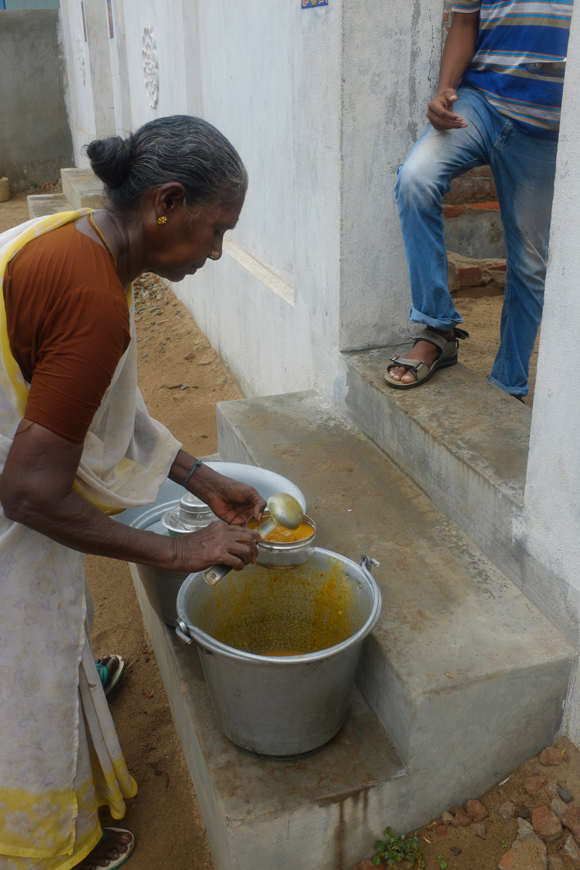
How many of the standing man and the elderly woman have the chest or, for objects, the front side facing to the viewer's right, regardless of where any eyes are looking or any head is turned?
1

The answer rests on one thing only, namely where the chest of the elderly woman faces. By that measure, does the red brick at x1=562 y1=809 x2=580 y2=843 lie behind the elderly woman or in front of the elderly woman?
in front

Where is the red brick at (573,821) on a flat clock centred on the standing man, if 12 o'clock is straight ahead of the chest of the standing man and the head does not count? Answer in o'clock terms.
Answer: The red brick is roughly at 10 o'clock from the standing man.

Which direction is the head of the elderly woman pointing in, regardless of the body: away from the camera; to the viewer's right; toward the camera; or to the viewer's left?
to the viewer's right

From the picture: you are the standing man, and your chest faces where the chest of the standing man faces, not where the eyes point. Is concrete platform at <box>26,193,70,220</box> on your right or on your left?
on your right

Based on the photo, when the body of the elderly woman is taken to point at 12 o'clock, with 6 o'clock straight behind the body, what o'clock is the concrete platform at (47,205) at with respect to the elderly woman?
The concrete platform is roughly at 9 o'clock from the elderly woman.

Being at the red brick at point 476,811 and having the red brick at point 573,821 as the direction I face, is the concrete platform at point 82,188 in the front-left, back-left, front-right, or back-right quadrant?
back-left

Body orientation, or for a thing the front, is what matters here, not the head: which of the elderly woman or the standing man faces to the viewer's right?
the elderly woman

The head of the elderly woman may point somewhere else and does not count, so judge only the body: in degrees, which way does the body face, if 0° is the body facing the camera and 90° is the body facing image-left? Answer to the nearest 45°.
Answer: approximately 270°

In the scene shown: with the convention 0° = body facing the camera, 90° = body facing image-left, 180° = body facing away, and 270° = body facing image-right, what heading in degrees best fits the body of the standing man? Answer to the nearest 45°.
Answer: approximately 45°
